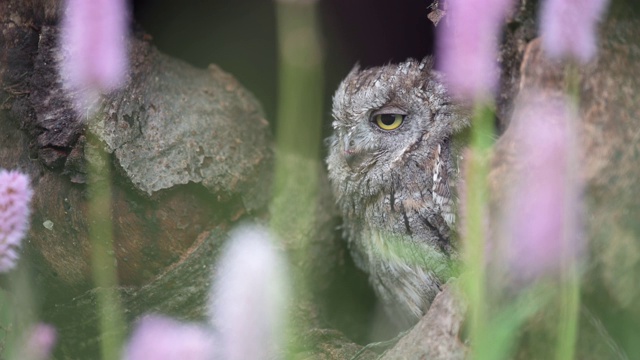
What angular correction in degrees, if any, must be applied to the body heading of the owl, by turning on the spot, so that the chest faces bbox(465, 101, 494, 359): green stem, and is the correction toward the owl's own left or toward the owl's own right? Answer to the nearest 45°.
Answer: approximately 45° to the owl's own left

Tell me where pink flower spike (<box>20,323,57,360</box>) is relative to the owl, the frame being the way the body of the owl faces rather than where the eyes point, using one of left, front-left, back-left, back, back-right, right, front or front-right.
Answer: front

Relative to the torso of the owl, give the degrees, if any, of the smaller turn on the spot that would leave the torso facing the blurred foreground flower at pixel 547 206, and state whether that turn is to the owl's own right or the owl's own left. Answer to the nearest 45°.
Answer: approximately 45° to the owl's own left

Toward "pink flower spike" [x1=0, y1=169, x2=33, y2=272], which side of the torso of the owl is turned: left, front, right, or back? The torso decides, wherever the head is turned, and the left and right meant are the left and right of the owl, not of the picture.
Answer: front

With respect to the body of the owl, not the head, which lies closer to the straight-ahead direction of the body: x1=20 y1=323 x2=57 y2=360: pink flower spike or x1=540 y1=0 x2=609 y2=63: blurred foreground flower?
the pink flower spike

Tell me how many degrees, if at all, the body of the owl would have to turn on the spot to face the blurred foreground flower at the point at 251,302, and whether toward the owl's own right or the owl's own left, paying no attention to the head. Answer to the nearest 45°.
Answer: approximately 45° to the owl's own left

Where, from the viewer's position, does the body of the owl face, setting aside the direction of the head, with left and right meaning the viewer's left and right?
facing the viewer and to the left of the viewer

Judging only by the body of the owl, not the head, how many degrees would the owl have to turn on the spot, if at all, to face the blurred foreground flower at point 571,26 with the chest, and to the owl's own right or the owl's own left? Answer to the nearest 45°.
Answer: approximately 45° to the owl's own left
